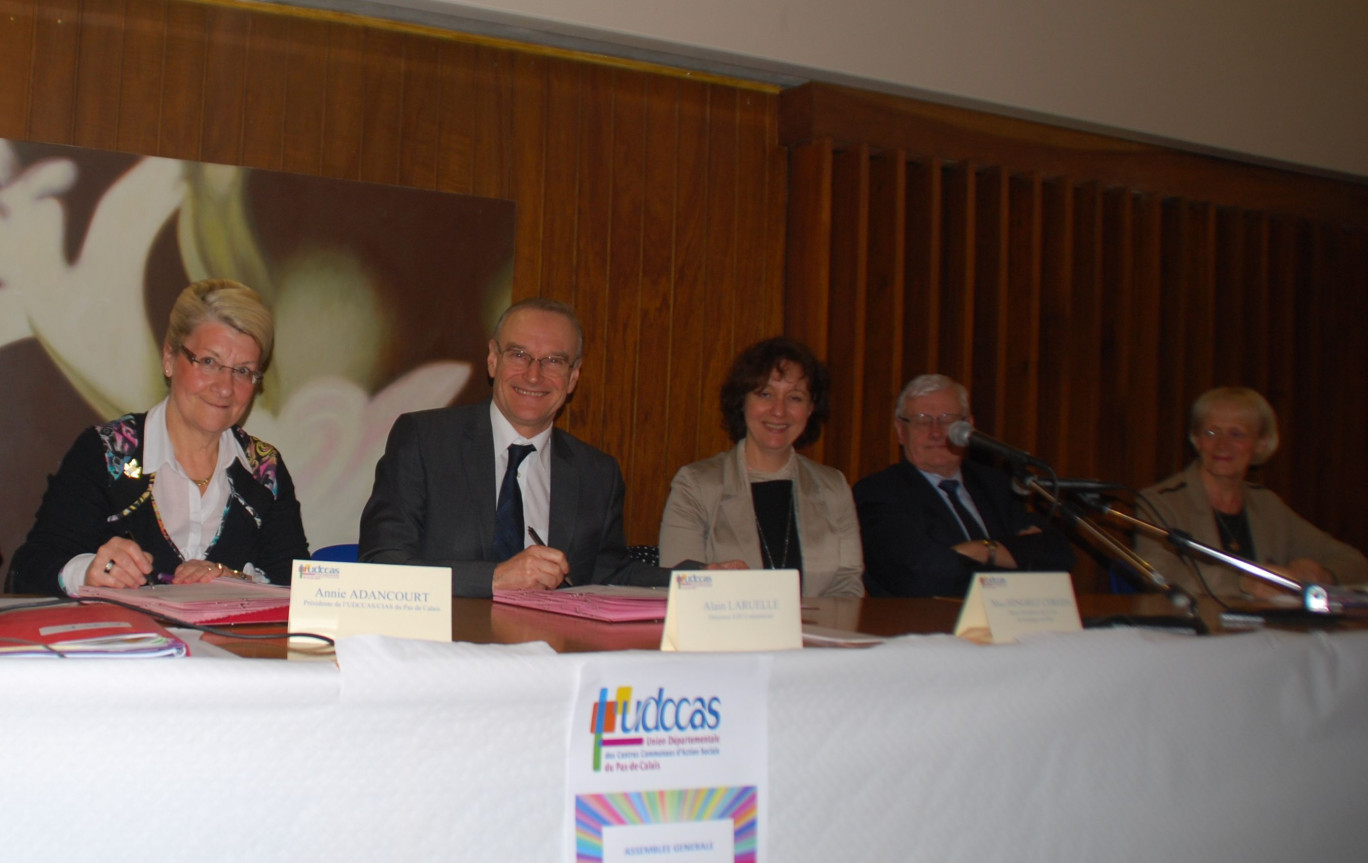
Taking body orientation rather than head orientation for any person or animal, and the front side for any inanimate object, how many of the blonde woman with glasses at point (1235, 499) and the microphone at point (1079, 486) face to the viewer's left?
1

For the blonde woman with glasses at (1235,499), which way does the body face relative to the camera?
toward the camera

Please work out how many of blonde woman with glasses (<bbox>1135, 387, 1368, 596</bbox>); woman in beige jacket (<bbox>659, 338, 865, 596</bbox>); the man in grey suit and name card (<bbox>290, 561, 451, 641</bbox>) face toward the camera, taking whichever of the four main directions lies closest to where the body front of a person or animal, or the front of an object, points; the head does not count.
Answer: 4

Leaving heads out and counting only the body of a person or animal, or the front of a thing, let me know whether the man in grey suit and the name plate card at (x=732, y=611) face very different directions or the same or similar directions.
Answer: same or similar directions

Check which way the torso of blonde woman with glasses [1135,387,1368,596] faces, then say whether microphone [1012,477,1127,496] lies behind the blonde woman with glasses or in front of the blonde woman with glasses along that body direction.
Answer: in front

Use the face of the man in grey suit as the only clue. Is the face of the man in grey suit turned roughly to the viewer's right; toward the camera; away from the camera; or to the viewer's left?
toward the camera

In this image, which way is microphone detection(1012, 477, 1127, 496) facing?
to the viewer's left

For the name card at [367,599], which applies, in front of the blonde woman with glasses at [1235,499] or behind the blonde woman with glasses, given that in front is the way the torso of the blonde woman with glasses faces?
in front

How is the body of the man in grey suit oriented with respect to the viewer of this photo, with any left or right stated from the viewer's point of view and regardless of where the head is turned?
facing the viewer

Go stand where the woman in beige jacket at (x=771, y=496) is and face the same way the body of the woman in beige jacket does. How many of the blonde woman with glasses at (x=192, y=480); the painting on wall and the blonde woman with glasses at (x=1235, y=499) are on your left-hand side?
1

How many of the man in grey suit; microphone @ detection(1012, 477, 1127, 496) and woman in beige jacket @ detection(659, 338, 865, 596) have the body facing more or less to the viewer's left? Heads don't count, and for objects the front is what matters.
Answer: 1

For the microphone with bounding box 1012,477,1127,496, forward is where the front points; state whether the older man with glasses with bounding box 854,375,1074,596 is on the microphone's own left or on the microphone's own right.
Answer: on the microphone's own right

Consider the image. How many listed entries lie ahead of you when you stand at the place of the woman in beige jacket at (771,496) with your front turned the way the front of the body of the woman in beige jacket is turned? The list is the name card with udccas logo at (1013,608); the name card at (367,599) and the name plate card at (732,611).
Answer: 3

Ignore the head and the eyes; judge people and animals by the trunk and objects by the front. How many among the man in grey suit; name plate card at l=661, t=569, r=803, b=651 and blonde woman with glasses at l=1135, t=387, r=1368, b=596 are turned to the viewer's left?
0
